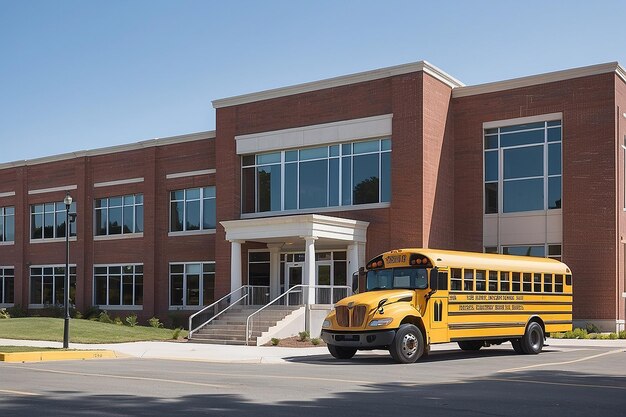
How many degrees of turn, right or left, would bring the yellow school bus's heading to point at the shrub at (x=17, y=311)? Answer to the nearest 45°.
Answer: approximately 90° to its right

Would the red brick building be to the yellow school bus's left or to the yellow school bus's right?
on its right

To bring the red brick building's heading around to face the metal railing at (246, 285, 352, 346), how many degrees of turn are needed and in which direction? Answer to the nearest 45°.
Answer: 0° — it already faces it
